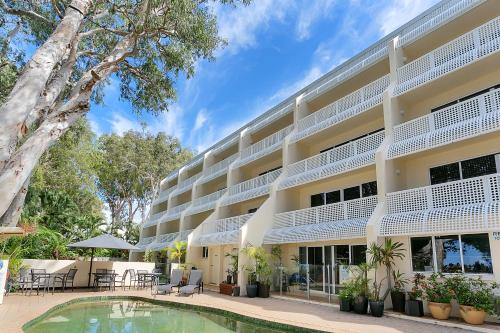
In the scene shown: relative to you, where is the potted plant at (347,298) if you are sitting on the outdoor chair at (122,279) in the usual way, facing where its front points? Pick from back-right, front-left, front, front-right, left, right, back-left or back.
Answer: back-left

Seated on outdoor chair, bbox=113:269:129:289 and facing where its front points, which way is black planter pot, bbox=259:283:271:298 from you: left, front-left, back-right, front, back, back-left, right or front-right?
back-left

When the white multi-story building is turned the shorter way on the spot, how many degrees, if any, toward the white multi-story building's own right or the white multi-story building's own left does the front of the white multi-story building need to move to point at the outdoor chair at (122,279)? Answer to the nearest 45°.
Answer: approximately 45° to the white multi-story building's own right

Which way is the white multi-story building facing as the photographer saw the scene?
facing the viewer and to the left of the viewer

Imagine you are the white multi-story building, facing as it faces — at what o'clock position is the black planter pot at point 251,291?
The black planter pot is roughly at 2 o'clock from the white multi-story building.

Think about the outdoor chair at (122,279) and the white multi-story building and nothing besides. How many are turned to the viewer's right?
0

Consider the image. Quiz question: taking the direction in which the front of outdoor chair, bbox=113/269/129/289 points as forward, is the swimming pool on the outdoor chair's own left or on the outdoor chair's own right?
on the outdoor chair's own left

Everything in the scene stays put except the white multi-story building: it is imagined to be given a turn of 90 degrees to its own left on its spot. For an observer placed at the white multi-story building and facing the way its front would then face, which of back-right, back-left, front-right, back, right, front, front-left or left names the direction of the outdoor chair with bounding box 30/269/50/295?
back-right
